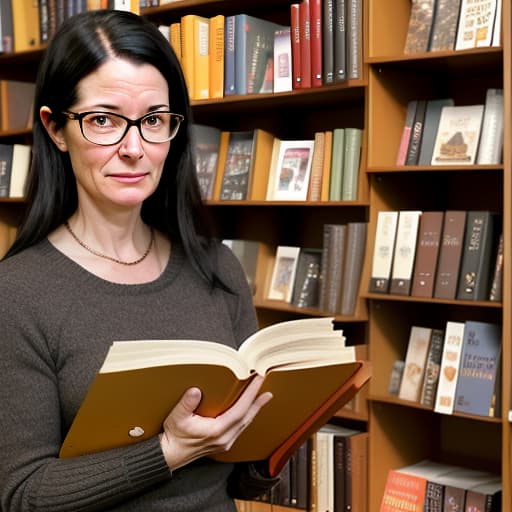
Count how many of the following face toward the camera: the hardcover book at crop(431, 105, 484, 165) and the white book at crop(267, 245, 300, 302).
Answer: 2

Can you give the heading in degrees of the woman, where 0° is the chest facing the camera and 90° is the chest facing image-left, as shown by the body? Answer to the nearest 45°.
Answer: approximately 315°

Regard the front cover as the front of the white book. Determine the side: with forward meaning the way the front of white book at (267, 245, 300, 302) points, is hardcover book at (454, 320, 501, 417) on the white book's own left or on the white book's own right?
on the white book's own left

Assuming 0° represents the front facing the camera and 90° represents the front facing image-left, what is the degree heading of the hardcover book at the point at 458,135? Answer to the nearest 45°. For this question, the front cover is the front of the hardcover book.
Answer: approximately 0°

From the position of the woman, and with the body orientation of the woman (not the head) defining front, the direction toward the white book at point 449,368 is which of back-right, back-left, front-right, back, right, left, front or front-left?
left
